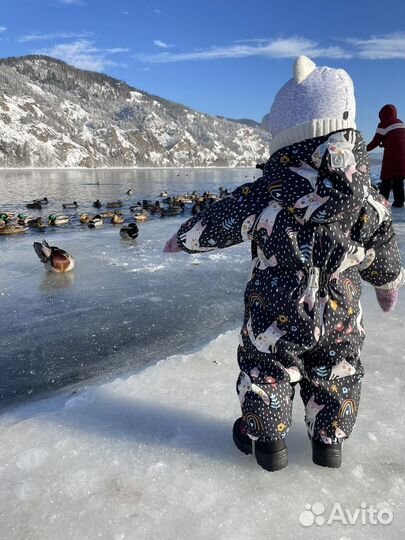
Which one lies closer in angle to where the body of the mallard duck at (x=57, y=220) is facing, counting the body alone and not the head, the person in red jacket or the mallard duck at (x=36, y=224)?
the mallard duck

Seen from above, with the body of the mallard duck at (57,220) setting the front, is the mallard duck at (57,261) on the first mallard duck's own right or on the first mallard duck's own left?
on the first mallard duck's own left

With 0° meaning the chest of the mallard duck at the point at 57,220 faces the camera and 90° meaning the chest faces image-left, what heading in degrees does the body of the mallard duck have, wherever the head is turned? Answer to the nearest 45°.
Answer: approximately 90°

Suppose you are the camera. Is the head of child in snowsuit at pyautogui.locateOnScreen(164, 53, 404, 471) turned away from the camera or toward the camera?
away from the camera

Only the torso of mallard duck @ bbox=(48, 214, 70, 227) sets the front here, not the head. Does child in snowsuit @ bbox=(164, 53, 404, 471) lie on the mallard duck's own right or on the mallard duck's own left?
on the mallard duck's own left

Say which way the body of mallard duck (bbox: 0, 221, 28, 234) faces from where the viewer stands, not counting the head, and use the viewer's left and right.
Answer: facing to the left of the viewer

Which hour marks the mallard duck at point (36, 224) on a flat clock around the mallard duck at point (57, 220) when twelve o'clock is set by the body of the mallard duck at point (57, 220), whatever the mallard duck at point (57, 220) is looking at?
the mallard duck at point (36, 224) is roughly at 10 o'clock from the mallard duck at point (57, 220).
